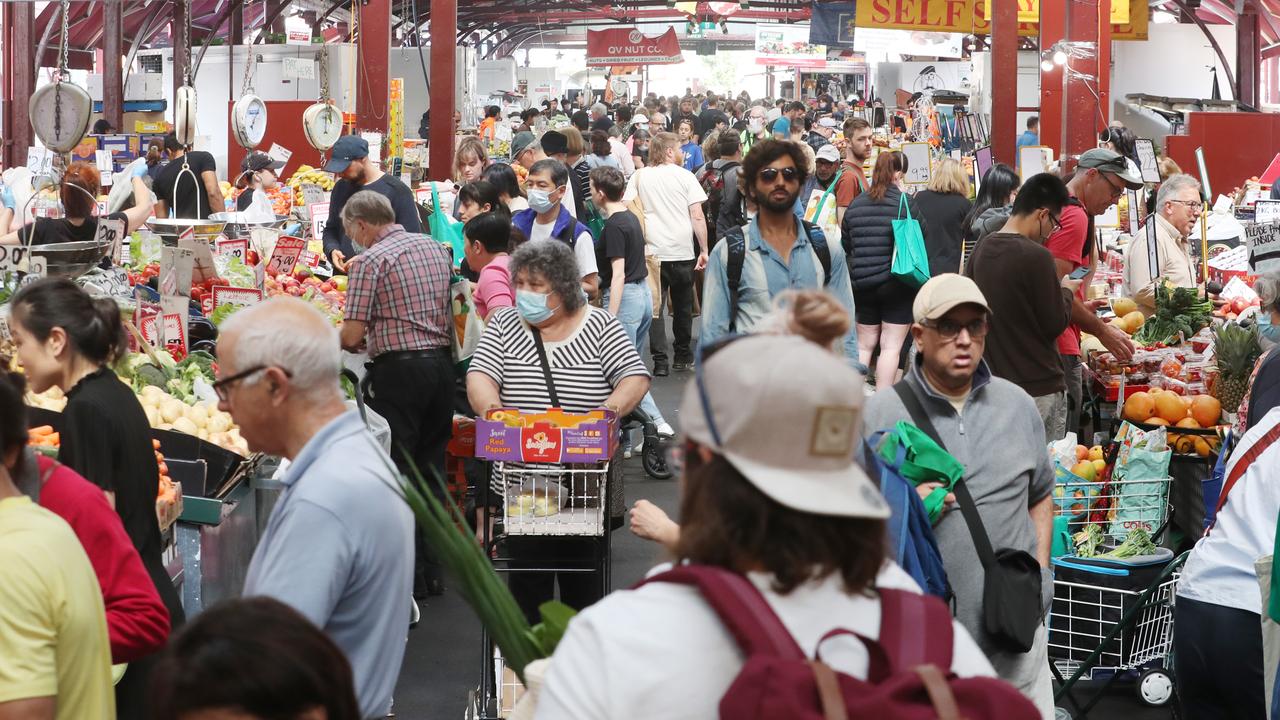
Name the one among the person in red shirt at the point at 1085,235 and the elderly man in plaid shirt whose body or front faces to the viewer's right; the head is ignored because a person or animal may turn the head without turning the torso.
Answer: the person in red shirt

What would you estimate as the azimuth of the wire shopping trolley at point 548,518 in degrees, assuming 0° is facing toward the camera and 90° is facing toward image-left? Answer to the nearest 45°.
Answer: approximately 0°

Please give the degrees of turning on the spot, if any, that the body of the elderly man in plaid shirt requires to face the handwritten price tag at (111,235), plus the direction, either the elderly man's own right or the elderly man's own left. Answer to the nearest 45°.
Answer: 0° — they already face it

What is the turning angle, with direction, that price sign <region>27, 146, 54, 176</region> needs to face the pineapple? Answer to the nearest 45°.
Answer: approximately 45° to its left

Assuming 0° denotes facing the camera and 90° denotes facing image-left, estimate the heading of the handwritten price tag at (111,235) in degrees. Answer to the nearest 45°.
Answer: approximately 315°

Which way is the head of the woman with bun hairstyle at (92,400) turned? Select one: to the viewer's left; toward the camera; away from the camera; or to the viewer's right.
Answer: to the viewer's left

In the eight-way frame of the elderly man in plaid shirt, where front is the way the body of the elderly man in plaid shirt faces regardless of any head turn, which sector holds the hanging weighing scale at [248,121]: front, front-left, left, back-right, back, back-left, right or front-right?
front-right

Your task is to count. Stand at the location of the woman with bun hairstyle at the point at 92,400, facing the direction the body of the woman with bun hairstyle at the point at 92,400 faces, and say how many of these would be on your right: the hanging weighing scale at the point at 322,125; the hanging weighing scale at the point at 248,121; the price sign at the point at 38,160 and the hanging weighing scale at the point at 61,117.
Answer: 4
